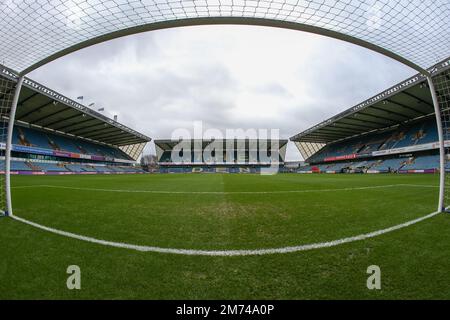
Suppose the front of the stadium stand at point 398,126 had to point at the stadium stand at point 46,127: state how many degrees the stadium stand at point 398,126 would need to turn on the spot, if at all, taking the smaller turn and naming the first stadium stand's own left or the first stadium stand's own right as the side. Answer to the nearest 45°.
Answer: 0° — it already faces it

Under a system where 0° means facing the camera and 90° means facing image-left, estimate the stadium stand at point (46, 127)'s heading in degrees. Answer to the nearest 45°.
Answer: approximately 315°

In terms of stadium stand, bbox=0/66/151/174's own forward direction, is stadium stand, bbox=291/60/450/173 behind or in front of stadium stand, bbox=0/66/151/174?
in front

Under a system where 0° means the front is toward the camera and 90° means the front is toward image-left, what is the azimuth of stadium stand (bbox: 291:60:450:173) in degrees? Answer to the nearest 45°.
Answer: approximately 45°

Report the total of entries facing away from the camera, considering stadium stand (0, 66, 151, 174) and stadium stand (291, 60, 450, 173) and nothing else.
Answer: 0
